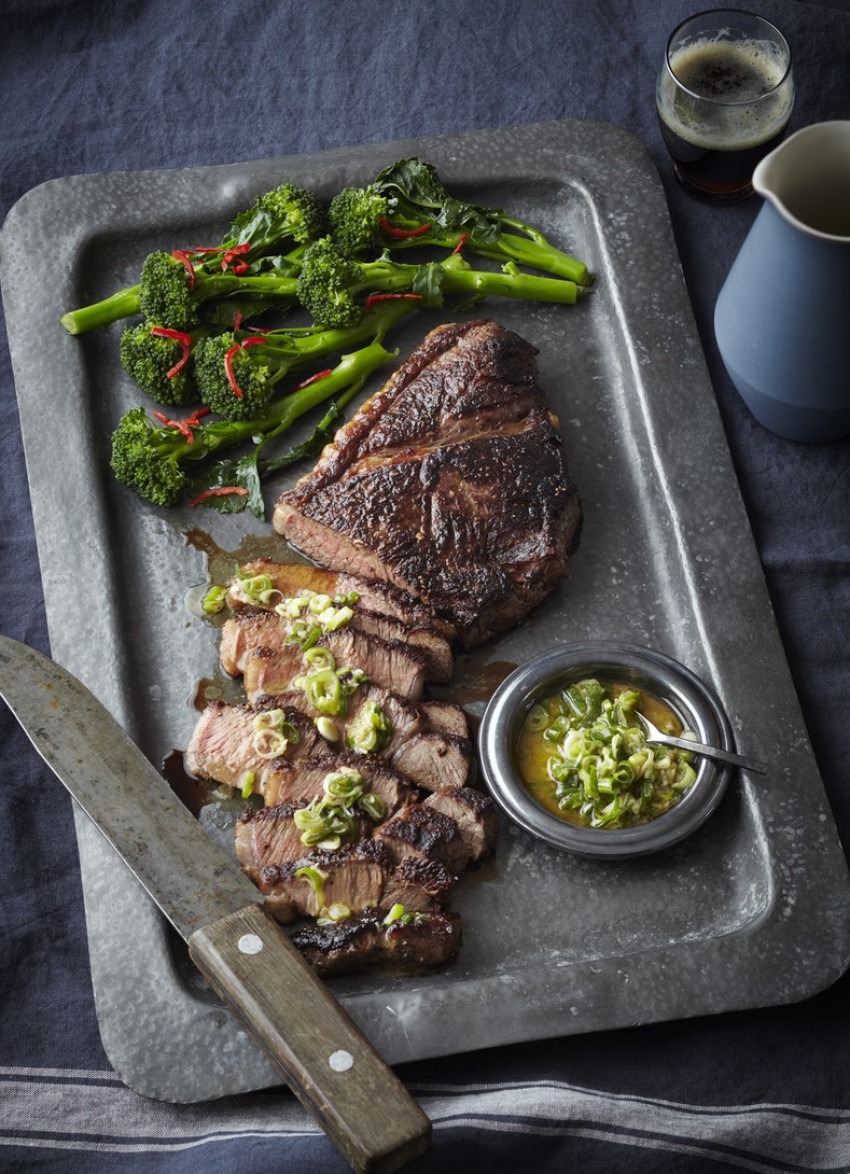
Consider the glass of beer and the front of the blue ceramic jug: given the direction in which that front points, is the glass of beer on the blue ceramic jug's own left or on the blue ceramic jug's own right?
on the blue ceramic jug's own right

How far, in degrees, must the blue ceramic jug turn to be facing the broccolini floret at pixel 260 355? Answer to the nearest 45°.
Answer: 0° — it already faces it

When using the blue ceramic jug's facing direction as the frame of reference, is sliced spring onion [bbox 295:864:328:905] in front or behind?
in front

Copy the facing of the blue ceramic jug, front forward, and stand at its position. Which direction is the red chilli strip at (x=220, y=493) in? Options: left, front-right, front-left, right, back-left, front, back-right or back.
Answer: front

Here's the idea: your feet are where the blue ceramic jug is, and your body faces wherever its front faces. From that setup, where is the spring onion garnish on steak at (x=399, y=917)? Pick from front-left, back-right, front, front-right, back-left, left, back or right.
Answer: front-left

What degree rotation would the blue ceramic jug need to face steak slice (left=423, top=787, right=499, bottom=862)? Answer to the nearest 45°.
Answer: approximately 45° to its left

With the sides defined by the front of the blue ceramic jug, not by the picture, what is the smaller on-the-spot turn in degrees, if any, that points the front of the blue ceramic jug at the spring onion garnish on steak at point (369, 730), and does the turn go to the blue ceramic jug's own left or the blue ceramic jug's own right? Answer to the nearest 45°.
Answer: approximately 45° to the blue ceramic jug's own left

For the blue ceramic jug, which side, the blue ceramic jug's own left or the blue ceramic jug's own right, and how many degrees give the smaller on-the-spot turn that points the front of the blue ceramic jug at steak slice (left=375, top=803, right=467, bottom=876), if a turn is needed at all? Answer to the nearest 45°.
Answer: approximately 45° to the blue ceramic jug's own left

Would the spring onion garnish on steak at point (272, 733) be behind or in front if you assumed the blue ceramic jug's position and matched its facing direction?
in front

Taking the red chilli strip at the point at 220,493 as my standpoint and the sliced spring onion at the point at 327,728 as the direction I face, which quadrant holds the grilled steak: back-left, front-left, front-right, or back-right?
front-left

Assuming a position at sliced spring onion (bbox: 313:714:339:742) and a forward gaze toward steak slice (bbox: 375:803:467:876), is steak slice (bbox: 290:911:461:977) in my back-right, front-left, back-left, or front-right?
front-right

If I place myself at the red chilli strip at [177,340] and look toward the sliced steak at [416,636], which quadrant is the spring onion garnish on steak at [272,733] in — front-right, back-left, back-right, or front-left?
front-right

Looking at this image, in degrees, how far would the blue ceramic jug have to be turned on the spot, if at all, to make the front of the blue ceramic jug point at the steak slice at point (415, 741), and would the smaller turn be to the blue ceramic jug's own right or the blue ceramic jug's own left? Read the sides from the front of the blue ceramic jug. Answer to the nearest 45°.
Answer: approximately 45° to the blue ceramic jug's own left

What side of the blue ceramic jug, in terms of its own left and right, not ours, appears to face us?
left

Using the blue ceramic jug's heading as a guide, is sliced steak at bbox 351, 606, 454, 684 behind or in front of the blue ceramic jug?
in front
